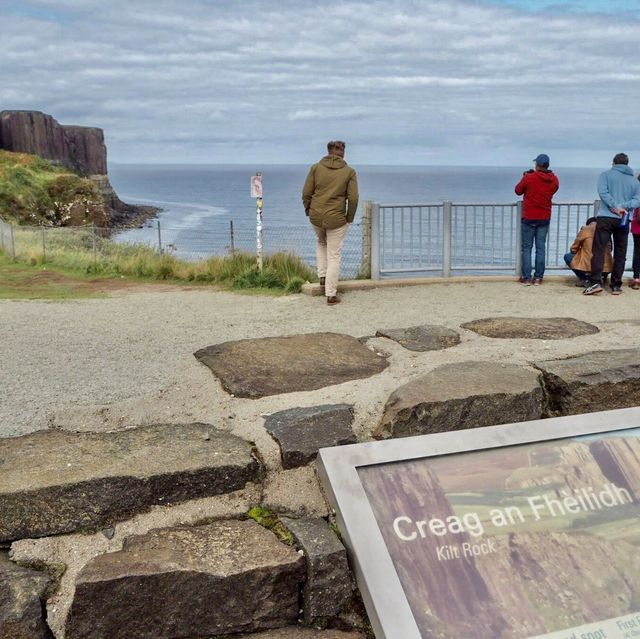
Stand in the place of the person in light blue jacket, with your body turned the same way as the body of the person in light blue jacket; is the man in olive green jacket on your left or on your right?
on your left

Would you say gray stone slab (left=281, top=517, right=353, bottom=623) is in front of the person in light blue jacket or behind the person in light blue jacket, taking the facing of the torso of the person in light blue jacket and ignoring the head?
behind

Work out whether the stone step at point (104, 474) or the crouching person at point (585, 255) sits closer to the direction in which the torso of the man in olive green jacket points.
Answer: the crouching person

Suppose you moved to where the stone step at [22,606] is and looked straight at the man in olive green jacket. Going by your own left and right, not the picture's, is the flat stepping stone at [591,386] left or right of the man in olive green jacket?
right

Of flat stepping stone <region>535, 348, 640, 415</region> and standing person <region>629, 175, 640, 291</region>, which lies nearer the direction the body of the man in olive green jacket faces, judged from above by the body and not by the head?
the standing person

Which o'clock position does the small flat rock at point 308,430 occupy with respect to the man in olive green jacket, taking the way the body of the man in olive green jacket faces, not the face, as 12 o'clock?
The small flat rock is roughly at 6 o'clock from the man in olive green jacket.

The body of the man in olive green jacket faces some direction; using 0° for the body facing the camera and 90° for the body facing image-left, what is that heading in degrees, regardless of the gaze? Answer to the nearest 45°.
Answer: approximately 180°

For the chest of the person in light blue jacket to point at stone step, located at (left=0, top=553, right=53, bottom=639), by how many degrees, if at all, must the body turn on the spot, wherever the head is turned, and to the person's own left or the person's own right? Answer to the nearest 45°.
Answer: approximately 180°

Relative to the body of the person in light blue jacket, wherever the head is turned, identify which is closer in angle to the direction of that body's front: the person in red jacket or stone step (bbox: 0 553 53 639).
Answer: the person in red jacket

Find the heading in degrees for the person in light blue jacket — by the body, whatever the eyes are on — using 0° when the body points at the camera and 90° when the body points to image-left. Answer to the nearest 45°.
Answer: approximately 180°

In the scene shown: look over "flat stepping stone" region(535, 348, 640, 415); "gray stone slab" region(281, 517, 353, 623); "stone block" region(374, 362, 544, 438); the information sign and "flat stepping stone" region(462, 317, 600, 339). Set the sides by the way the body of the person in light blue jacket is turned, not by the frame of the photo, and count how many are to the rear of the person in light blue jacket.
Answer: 5

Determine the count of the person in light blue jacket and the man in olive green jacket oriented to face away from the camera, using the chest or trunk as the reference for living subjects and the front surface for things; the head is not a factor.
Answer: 2

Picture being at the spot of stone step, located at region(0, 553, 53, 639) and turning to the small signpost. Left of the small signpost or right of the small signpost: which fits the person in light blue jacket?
right

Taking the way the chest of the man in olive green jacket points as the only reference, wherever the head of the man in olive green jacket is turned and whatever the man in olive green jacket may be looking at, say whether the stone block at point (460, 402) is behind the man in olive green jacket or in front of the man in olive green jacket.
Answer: behind
